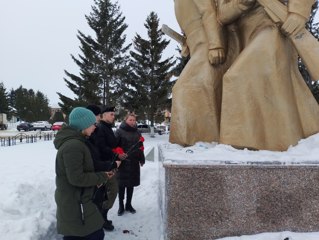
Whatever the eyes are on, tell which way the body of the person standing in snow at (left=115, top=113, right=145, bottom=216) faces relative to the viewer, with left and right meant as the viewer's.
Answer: facing the viewer and to the right of the viewer

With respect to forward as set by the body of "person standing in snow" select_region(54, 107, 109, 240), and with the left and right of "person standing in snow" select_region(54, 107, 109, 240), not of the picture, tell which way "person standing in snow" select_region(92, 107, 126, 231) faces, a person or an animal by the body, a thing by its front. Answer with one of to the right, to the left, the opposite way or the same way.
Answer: the same way

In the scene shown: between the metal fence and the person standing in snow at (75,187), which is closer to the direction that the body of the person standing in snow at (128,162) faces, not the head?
the person standing in snow

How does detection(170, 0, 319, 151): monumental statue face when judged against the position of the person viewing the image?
facing the viewer

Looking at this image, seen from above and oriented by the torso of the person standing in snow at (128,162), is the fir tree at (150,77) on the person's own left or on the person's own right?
on the person's own left

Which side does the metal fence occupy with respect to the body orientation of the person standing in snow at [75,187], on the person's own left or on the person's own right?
on the person's own left

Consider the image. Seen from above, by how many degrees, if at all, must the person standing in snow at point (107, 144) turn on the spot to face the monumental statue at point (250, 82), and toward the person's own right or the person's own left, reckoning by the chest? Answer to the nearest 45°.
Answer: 0° — they already face it

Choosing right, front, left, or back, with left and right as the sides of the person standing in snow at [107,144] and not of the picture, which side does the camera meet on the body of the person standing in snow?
right

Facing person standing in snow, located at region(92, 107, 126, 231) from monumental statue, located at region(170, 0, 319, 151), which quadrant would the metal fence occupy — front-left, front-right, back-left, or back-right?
front-right

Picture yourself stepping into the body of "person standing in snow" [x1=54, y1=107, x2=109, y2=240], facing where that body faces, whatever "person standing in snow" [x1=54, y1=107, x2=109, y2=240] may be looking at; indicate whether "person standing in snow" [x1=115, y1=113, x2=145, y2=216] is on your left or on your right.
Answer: on your left

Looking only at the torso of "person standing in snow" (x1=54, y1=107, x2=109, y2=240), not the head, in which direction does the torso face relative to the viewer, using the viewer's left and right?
facing to the right of the viewer
